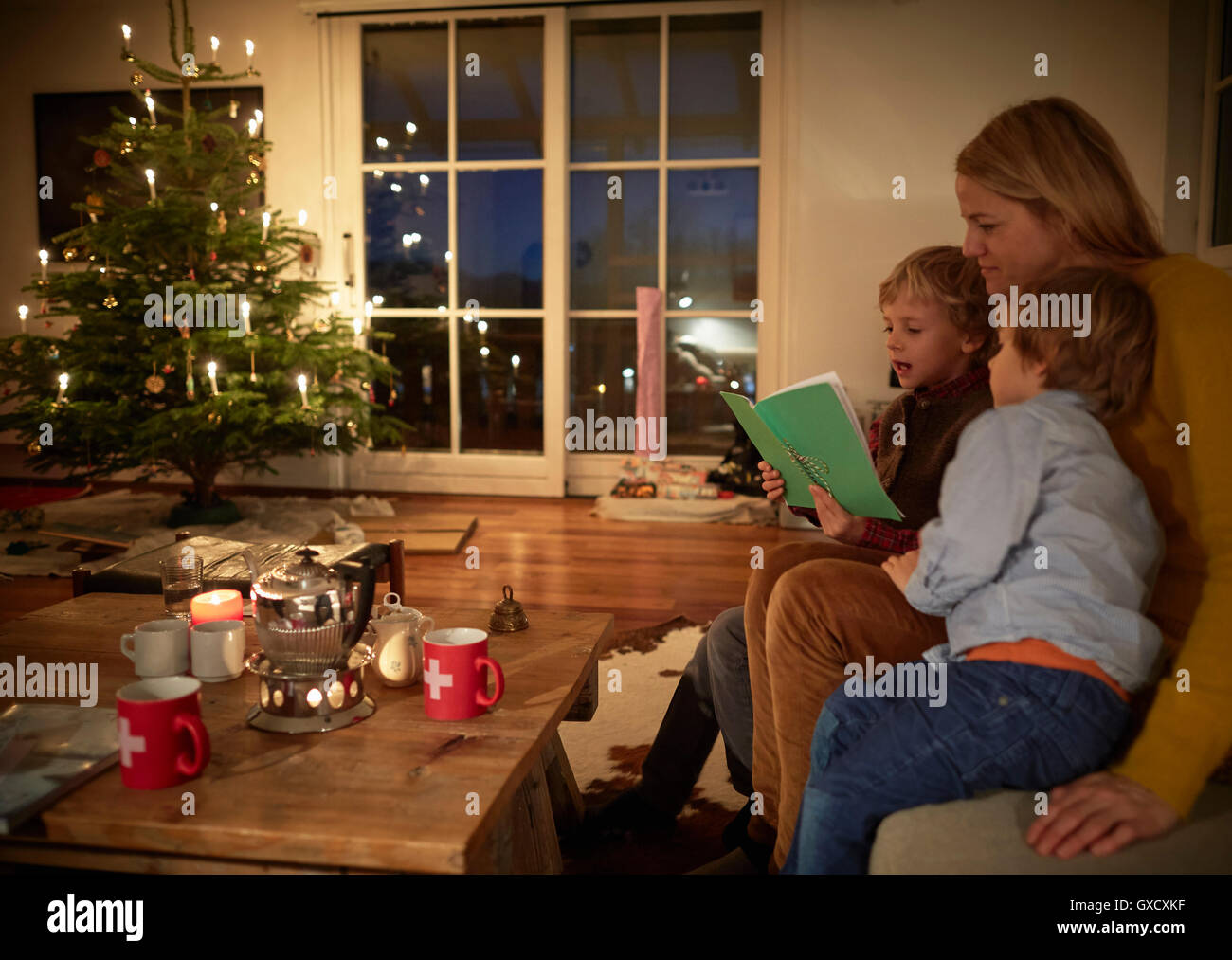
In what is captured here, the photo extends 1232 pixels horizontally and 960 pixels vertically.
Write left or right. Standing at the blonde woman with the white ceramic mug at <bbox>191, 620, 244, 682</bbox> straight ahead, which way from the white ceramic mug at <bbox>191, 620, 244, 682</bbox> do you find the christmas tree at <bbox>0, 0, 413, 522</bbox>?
right

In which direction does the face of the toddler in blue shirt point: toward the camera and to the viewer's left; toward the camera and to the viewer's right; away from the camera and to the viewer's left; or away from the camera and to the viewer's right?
away from the camera and to the viewer's left

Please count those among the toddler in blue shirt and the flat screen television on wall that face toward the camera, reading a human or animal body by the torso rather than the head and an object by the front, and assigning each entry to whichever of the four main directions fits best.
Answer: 1

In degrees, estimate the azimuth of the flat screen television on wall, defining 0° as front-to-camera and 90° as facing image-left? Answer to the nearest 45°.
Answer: approximately 0°

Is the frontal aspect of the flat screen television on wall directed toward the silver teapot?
yes

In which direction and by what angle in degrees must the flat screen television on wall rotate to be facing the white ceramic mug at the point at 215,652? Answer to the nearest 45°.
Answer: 0° — it already faces it

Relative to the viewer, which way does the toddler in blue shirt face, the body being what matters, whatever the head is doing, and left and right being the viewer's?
facing away from the viewer and to the left of the viewer

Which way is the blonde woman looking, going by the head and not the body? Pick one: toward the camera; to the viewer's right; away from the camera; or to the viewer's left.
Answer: to the viewer's left
